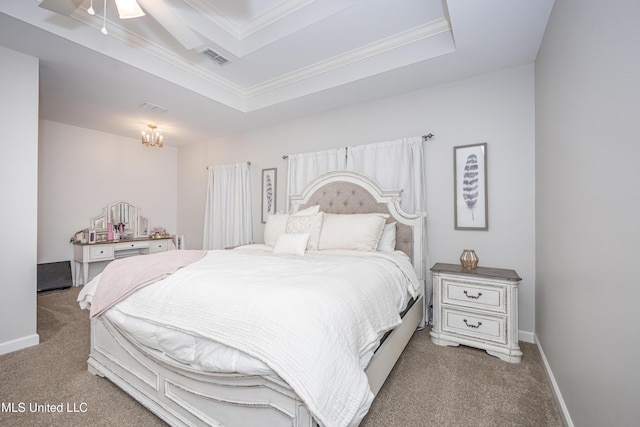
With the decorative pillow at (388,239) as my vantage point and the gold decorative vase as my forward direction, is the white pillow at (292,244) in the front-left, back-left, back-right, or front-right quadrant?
back-right

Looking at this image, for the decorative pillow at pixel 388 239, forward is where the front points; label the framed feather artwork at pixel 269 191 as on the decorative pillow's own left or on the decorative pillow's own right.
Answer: on the decorative pillow's own right

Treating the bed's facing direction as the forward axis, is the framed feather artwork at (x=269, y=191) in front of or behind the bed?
behind

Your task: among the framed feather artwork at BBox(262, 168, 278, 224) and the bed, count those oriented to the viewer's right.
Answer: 0

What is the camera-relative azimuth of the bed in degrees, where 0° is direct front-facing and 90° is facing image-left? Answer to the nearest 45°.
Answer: approximately 45°

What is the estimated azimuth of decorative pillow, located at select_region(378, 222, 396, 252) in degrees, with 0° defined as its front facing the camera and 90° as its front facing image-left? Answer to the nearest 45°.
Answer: approximately 45°

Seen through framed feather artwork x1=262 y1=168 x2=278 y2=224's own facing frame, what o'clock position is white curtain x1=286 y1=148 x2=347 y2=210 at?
The white curtain is roughly at 9 o'clock from the framed feather artwork.

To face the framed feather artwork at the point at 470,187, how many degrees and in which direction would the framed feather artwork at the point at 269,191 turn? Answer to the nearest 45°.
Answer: approximately 90° to its left

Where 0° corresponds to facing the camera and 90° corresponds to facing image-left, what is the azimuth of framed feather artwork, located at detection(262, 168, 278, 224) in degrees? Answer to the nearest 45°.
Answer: approximately 45°

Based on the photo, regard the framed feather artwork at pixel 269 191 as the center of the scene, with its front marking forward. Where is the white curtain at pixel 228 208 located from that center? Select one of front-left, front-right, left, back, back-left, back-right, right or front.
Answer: right
